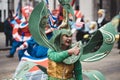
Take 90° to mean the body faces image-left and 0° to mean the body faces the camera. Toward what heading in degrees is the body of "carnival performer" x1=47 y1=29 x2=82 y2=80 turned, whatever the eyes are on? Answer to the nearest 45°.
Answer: approximately 315°
